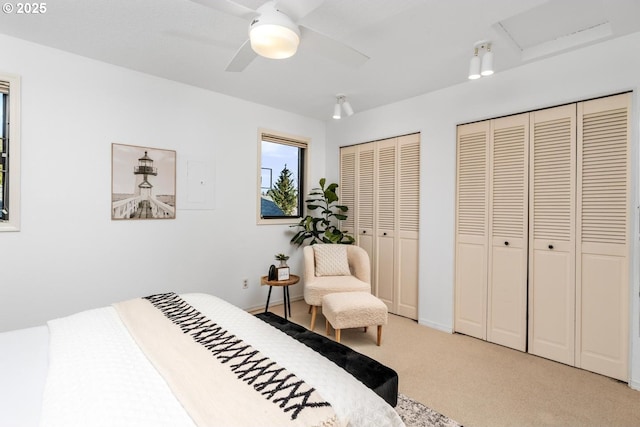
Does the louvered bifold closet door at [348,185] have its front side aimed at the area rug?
no

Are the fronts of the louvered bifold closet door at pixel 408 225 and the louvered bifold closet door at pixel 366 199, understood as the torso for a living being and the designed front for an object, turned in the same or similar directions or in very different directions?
same or similar directions

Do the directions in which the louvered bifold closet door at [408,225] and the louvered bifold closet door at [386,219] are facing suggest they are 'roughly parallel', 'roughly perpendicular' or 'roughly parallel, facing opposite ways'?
roughly parallel

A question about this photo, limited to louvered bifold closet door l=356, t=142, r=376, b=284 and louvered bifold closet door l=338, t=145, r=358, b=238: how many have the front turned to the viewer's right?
0

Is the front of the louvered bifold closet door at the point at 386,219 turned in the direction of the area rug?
no

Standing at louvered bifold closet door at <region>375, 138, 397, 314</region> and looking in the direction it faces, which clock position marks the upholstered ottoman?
The upholstered ottoman is roughly at 11 o'clock from the louvered bifold closet door.

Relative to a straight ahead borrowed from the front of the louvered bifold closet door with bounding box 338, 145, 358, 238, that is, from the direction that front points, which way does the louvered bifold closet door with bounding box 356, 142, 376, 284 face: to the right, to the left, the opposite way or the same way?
the same way

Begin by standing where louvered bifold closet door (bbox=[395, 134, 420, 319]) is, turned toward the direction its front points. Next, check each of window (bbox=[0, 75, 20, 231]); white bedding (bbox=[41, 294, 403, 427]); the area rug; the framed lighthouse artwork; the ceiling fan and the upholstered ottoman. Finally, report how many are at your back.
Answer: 0

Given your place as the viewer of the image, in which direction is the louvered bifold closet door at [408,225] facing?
facing the viewer and to the left of the viewer

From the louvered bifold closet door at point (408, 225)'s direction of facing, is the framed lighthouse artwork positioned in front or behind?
in front

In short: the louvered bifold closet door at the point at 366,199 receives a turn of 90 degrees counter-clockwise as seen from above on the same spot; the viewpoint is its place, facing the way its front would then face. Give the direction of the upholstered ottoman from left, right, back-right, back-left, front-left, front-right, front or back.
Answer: front-right

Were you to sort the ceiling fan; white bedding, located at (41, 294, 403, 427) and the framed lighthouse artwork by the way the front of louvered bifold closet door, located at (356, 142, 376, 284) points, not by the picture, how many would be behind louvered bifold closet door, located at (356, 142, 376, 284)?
0

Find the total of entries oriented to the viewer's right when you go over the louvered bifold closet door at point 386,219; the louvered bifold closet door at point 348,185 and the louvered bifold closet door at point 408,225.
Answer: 0

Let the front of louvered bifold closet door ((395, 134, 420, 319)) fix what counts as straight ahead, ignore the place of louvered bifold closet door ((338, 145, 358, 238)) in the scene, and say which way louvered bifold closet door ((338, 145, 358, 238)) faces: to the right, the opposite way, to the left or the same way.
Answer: the same way

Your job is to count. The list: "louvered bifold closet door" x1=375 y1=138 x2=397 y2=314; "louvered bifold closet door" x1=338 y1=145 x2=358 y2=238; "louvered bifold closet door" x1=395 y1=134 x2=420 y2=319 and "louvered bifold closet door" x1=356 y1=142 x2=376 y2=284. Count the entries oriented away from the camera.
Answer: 0
